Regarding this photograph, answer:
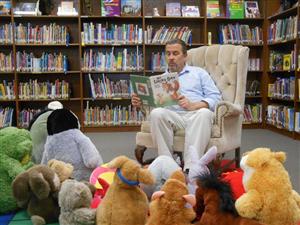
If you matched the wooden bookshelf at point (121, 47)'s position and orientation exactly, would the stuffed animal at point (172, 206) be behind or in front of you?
in front

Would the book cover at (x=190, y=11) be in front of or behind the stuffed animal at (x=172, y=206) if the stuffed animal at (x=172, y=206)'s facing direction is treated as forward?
in front

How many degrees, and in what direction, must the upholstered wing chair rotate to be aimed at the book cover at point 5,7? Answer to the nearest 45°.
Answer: approximately 90° to its right

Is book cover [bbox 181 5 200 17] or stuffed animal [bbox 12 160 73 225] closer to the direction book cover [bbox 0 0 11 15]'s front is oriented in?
the stuffed animal

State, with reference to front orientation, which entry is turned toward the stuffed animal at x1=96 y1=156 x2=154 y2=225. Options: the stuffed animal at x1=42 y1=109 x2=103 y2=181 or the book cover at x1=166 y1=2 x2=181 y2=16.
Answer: the book cover

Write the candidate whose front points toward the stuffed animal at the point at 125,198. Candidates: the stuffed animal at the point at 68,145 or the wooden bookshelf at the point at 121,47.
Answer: the wooden bookshelf

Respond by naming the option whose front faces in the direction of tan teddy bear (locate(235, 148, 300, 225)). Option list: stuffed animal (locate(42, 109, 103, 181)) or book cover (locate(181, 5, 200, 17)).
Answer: the book cover

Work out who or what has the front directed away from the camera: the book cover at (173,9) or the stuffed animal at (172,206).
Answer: the stuffed animal

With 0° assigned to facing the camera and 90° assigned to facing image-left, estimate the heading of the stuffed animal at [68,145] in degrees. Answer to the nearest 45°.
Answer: approximately 225°

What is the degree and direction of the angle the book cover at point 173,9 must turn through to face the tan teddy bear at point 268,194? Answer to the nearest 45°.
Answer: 0° — it already faces it

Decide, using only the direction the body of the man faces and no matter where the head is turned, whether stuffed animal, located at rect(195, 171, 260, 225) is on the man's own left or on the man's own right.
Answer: on the man's own left

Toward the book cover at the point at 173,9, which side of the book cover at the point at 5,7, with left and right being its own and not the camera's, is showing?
left
